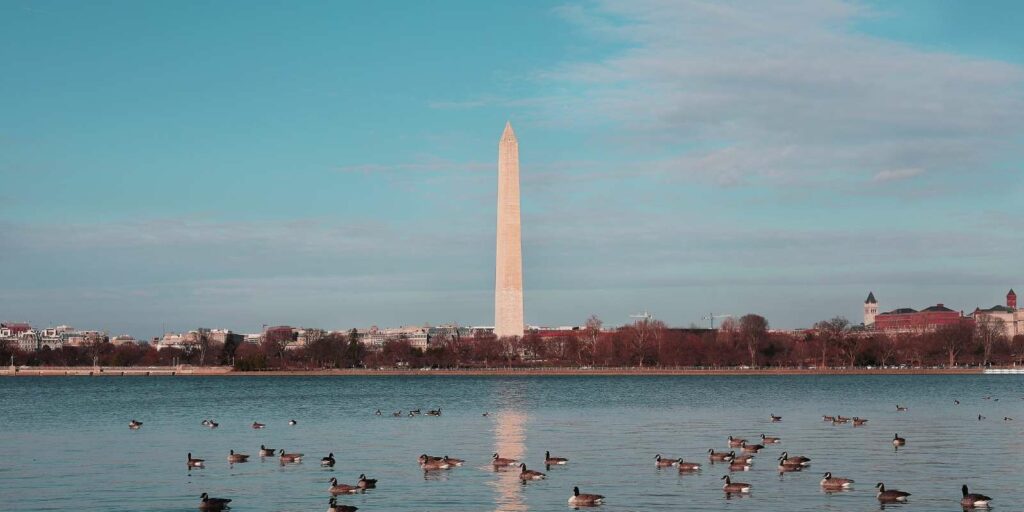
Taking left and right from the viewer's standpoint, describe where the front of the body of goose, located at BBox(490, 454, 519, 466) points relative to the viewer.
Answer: facing to the left of the viewer

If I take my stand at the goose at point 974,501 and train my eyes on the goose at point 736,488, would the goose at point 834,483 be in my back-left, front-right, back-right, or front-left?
front-right

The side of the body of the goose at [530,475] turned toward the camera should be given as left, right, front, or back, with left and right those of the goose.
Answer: left

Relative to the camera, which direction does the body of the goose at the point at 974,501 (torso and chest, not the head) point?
to the viewer's left

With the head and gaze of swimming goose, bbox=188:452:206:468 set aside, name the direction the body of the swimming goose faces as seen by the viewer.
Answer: to the viewer's left

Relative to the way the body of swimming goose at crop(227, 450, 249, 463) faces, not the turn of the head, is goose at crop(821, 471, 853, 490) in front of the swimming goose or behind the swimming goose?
behind

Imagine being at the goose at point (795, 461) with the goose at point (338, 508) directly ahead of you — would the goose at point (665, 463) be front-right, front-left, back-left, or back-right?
front-right

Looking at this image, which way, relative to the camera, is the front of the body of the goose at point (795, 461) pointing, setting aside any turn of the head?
to the viewer's left

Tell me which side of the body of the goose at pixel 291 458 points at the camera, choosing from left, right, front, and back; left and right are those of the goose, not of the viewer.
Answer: left

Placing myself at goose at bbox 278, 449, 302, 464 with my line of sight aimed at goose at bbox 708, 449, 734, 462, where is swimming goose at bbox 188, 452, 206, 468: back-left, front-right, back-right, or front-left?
back-right
